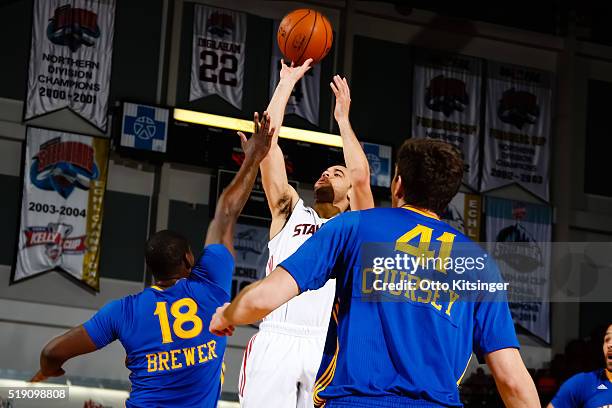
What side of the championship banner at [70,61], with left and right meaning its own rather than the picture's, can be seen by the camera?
front

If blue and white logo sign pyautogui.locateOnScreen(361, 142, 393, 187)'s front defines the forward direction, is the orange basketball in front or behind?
in front

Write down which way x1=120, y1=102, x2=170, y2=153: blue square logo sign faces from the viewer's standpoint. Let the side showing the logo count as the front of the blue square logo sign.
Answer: facing the viewer

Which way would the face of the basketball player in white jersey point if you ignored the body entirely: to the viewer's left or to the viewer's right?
to the viewer's left

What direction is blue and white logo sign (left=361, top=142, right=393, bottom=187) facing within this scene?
toward the camera

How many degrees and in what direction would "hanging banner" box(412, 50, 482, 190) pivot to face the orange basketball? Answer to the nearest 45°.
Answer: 0° — it already faces it

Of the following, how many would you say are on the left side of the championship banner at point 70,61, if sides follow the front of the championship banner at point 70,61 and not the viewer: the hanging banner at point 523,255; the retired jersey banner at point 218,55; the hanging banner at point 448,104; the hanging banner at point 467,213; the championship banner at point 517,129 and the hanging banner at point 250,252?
6
